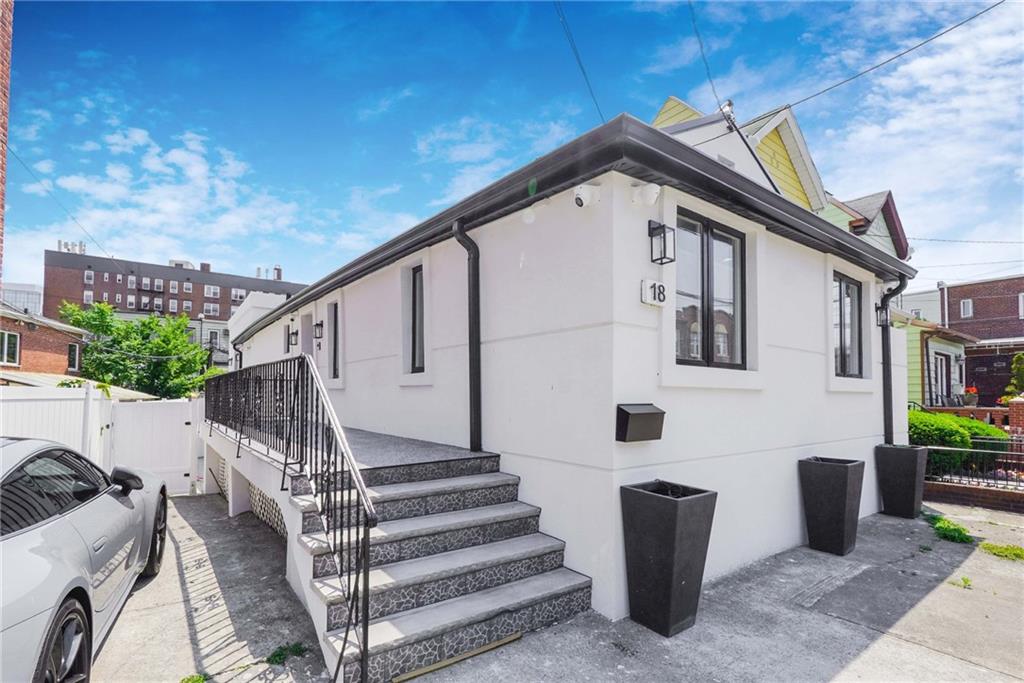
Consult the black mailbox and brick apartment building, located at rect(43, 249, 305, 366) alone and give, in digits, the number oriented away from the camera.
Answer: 0

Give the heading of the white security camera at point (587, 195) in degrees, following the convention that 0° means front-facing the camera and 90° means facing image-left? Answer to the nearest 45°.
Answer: approximately 45°

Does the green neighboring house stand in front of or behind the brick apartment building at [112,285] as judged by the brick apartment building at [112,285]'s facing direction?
in front

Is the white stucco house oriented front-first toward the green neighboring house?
no

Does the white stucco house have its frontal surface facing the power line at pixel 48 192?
no

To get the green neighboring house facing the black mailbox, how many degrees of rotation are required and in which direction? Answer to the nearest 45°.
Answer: approximately 45° to its right

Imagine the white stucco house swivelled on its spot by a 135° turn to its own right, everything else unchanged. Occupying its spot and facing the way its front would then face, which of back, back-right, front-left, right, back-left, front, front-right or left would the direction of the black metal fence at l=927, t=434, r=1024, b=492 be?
back-right

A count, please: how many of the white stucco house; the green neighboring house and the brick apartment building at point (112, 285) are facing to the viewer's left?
0

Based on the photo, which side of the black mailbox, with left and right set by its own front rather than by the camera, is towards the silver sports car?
right

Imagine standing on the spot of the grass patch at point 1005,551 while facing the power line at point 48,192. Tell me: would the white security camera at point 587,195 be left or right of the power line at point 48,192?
left

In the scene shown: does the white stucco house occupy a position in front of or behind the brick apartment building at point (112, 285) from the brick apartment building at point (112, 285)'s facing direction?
in front

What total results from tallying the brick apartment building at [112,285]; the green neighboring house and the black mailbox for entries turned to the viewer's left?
0

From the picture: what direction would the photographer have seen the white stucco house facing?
facing the viewer and to the right of the viewer

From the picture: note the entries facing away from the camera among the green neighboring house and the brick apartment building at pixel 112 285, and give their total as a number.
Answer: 0
